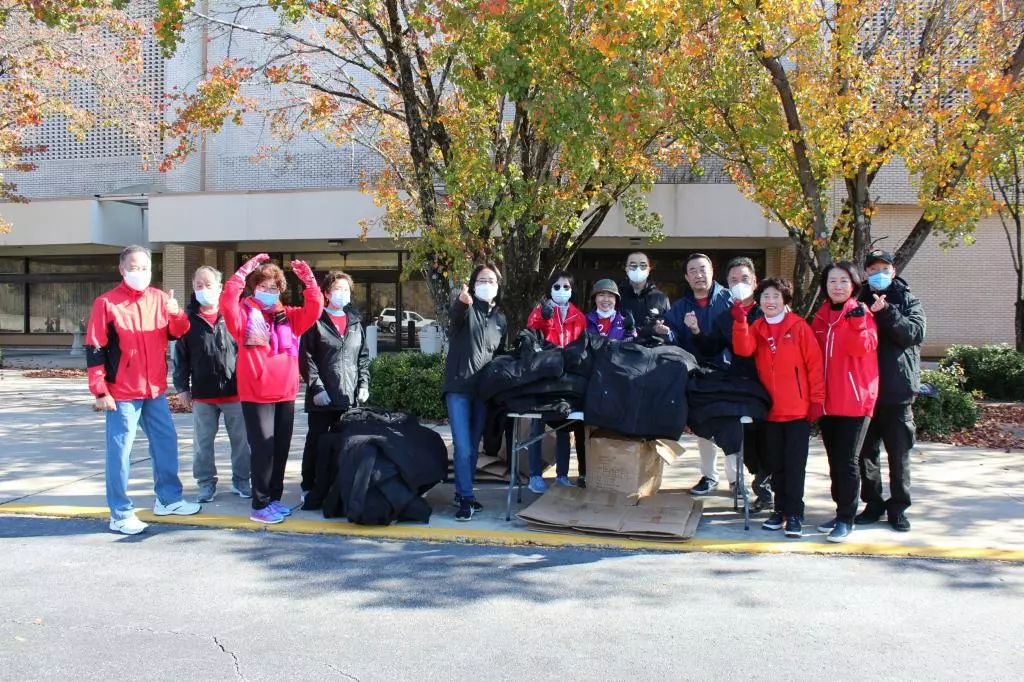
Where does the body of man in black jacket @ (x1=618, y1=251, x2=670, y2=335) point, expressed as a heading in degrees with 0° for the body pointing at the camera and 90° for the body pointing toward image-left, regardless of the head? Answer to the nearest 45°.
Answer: approximately 0°

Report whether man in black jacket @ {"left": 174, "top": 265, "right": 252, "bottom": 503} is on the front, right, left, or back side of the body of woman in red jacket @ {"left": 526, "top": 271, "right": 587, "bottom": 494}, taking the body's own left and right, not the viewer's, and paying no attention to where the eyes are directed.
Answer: right

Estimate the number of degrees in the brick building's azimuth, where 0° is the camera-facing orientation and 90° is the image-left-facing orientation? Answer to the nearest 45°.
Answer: approximately 0°
